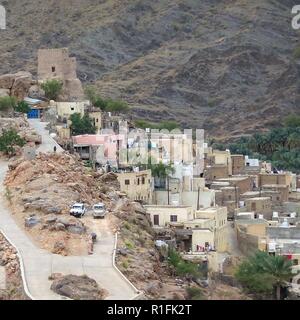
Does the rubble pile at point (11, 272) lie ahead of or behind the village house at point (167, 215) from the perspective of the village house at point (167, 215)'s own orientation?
ahead

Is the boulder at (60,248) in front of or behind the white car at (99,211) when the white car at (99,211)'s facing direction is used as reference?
in front

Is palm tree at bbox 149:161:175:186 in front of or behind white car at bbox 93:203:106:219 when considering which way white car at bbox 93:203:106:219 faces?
behind

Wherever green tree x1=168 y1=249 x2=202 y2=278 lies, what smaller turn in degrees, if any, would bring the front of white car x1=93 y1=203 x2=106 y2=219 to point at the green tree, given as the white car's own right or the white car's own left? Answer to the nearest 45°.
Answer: approximately 90° to the white car's own left

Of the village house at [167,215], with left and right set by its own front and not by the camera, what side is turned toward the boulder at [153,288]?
front

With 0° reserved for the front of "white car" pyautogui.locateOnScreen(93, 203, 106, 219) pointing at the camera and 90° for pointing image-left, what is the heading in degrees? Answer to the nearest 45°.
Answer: approximately 0°

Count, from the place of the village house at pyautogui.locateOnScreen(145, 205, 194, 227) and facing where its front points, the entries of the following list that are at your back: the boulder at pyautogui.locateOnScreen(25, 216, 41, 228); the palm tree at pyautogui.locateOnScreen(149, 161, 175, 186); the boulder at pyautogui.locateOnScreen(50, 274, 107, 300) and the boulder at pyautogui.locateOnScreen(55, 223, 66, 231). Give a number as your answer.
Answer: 1

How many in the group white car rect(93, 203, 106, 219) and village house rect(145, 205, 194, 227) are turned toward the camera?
2
